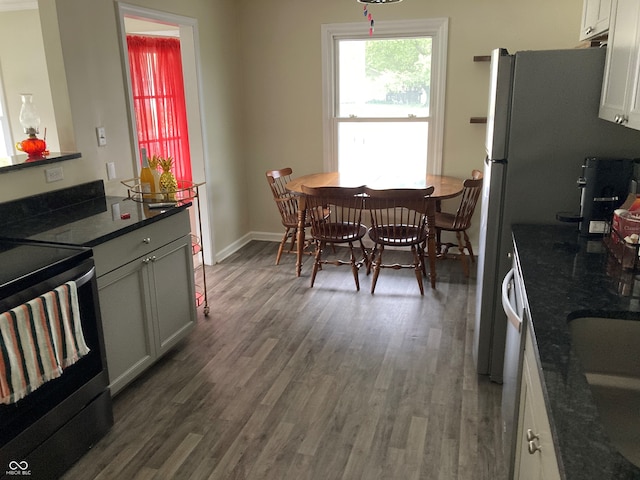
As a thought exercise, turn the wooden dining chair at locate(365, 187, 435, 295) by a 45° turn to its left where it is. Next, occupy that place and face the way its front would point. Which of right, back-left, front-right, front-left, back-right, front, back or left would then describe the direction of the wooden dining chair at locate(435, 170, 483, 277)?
right

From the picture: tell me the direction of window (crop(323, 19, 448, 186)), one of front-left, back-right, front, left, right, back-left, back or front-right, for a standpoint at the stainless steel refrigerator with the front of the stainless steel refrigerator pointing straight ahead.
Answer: front-right

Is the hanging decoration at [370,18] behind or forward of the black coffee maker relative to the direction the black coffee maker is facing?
forward

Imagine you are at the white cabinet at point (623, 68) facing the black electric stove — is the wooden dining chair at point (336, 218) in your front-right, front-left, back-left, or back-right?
front-right

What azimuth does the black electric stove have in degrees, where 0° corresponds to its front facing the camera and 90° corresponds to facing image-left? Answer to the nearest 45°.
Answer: approximately 315°

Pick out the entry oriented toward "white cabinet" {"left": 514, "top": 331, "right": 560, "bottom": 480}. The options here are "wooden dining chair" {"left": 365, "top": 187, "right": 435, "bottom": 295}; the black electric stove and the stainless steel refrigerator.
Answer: the black electric stove

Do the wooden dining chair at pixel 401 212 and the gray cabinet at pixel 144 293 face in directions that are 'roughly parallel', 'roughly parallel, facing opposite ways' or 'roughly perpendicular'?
roughly perpendicular

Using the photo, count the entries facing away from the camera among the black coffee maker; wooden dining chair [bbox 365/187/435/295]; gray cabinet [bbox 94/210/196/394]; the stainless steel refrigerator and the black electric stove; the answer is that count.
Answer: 1

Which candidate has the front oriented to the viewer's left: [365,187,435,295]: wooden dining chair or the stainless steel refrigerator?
the stainless steel refrigerator

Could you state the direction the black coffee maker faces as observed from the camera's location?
facing to the left of the viewer

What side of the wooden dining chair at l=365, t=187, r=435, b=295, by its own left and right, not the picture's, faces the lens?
back

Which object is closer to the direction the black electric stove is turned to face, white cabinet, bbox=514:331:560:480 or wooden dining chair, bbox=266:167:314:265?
the white cabinet

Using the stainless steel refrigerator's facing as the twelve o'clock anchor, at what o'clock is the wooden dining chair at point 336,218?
The wooden dining chair is roughly at 1 o'clock from the stainless steel refrigerator.

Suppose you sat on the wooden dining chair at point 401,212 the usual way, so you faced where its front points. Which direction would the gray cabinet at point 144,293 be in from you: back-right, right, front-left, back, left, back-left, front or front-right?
back-left

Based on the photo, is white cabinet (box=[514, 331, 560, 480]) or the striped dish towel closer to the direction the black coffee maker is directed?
the striped dish towel

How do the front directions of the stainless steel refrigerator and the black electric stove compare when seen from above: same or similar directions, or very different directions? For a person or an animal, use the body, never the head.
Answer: very different directions

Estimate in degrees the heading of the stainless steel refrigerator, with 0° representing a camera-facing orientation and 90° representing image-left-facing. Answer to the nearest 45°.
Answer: approximately 90°

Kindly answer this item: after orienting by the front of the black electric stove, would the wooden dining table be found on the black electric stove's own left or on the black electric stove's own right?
on the black electric stove's own left

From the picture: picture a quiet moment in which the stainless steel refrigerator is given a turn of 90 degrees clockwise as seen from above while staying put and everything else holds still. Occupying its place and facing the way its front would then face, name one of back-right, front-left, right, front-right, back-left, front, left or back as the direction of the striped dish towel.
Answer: back-left

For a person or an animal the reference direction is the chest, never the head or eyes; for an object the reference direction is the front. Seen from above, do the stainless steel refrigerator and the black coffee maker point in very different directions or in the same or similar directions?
same or similar directions

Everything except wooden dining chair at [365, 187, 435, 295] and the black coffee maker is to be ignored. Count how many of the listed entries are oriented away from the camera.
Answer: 1
